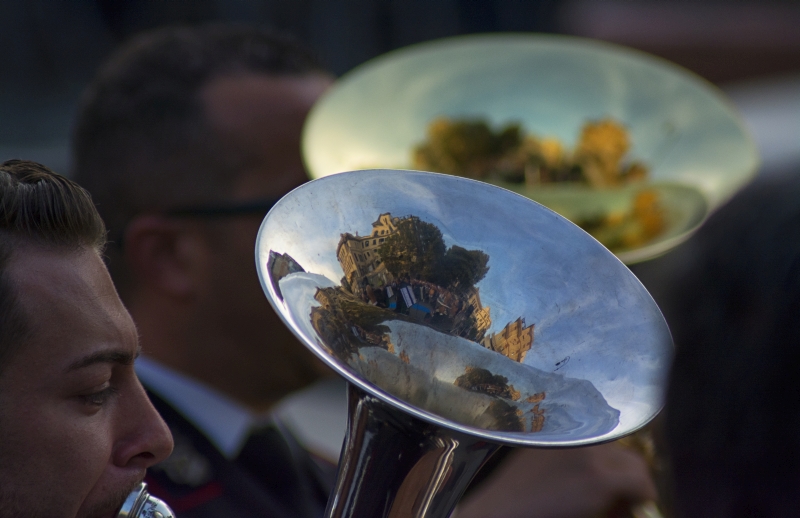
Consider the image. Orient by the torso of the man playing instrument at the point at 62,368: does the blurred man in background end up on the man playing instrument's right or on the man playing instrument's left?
on the man playing instrument's left

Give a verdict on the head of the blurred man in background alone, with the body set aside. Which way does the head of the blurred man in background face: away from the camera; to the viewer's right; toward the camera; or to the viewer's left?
to the viewer's right

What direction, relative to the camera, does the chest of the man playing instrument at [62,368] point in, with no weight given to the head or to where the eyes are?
to the viewer's right

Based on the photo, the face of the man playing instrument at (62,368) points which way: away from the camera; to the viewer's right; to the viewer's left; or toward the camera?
to the viewer's right
